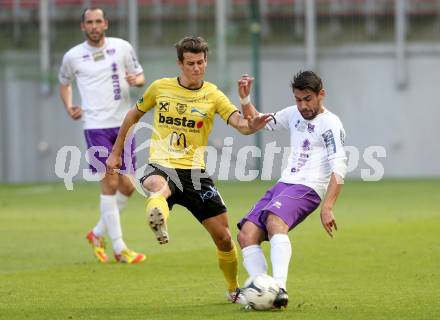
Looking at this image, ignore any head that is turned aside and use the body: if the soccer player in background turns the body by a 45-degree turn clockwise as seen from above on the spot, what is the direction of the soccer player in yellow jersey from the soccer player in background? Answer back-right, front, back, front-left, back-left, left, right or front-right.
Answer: front-left

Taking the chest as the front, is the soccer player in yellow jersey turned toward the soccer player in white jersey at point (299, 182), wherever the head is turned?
no

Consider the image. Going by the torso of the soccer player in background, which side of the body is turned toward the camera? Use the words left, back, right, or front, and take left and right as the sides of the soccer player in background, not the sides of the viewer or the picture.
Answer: front

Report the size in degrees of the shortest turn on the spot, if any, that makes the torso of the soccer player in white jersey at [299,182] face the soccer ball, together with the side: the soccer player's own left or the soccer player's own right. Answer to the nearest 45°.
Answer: approximately 45° to the soccer player's own left

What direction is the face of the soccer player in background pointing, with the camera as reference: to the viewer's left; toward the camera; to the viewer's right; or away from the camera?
toward the camera

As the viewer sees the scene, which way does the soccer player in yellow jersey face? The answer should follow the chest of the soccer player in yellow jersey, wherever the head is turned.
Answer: toward the camera

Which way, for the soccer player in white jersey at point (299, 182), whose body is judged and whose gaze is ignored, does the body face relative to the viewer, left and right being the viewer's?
facing the viewer and to the left of the viewer

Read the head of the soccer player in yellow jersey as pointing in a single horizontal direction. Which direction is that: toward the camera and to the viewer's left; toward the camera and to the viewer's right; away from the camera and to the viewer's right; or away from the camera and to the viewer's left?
toward the camera and to the viewer's right

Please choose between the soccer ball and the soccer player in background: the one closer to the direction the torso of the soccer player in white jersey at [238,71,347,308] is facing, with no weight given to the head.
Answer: the soccer ball

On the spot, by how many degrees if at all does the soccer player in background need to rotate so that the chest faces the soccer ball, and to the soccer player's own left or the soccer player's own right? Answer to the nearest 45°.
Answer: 0° — they already face it

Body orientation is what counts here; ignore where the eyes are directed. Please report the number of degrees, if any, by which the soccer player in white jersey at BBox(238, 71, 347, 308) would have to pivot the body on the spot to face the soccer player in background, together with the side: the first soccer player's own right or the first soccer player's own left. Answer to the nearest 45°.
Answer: approximately 90° to the first soccer player's own right
